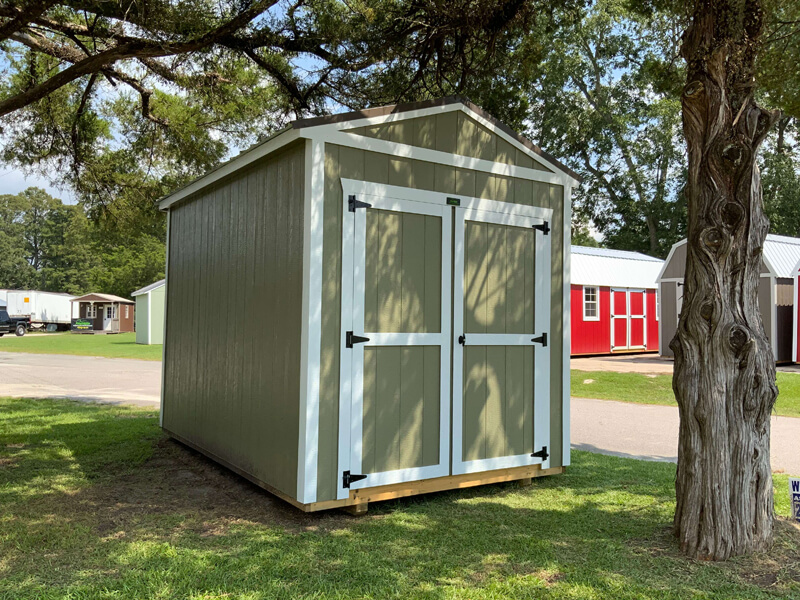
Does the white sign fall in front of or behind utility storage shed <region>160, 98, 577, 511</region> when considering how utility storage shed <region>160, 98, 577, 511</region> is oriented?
in front

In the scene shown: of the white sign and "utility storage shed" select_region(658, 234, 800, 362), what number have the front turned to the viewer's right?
0

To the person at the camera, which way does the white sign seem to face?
facing the viewer

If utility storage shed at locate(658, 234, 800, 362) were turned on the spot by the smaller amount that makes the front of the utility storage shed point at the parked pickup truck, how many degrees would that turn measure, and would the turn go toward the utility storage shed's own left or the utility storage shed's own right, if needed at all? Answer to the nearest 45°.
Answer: approximately 45° to the utility storage shed's own right

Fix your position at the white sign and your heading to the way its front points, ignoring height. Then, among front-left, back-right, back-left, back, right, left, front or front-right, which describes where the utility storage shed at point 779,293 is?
back

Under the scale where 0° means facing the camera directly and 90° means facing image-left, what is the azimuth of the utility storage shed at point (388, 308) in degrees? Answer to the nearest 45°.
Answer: approximately 315°

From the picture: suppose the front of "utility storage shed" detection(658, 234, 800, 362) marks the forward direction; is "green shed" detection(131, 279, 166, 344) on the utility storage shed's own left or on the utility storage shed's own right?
on the utility storage shed's own right

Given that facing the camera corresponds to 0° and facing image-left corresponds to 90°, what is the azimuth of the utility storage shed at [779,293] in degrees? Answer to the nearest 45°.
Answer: approximately 45°

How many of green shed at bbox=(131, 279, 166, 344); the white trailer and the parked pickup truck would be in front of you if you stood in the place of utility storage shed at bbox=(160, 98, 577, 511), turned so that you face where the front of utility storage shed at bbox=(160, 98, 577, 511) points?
0

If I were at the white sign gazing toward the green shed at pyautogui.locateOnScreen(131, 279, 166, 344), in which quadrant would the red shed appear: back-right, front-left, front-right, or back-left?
front-right

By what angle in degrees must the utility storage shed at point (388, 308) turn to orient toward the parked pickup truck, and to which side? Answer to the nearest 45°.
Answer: approximately 180°

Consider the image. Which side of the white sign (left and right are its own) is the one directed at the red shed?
back
